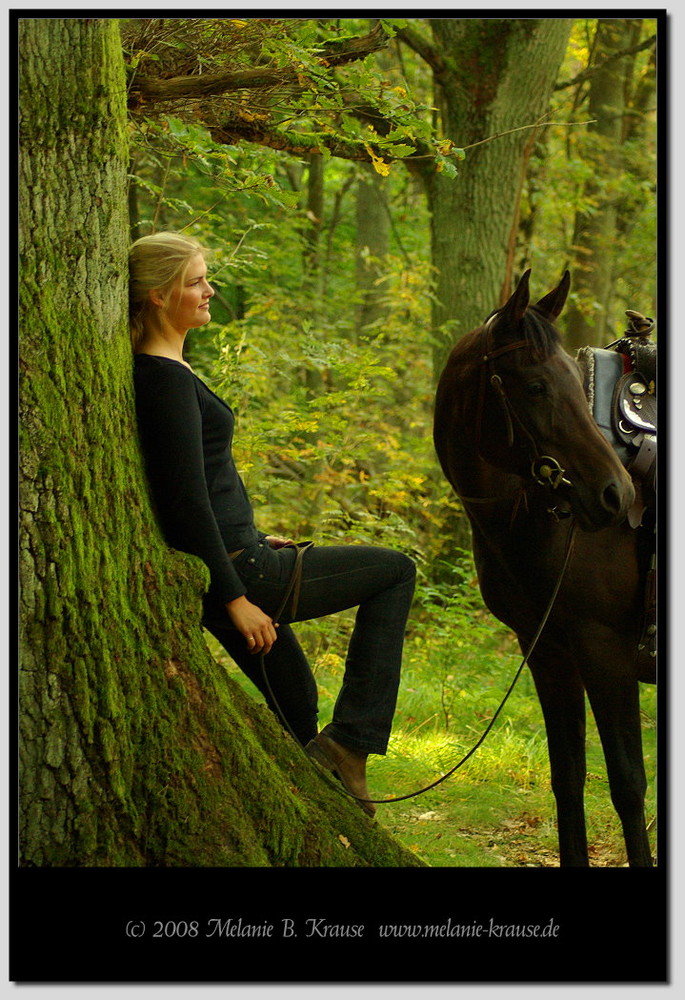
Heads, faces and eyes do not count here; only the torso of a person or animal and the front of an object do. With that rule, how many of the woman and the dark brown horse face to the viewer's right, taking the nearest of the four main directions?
1

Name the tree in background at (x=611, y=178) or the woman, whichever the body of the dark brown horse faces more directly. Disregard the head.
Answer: the woman

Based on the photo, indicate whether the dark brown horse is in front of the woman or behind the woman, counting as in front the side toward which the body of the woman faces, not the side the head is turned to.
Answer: in front

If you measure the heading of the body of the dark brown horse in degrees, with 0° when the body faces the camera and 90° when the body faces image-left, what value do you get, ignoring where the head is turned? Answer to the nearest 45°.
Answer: approximately 45°

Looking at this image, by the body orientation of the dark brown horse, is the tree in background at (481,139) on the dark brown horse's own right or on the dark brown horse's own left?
on the dark brown horse's own right

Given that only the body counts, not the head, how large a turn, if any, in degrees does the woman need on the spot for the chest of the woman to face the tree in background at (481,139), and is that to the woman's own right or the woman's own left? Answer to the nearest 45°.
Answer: approximately 90° to the woman's own left

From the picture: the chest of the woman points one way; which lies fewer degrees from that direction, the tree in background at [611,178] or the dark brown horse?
the dark brown horse

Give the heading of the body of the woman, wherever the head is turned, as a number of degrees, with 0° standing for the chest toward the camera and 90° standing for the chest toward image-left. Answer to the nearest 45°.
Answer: approximately 270°

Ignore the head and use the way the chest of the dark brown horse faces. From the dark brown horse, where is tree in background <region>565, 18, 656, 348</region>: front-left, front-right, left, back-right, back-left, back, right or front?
back-right

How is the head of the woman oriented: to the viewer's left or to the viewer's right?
to the viewer's right

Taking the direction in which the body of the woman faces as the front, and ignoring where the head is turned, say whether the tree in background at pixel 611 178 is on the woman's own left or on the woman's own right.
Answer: on the woman's own left
